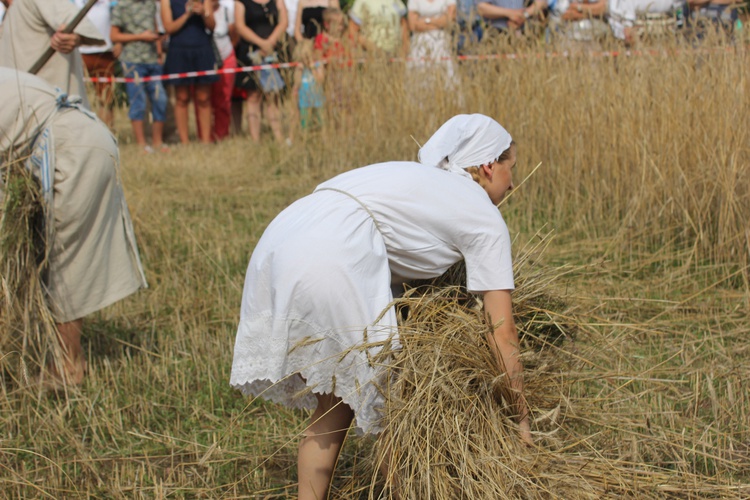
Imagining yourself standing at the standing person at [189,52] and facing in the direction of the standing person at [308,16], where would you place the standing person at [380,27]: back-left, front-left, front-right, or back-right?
front-right

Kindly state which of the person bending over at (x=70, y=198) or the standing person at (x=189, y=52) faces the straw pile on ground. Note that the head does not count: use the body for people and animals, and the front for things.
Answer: the standing person at (x=189, y=52)

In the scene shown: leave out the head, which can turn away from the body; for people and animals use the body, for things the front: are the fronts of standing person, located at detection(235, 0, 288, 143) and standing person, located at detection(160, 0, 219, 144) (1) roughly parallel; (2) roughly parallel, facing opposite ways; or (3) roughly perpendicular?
roughly parallel

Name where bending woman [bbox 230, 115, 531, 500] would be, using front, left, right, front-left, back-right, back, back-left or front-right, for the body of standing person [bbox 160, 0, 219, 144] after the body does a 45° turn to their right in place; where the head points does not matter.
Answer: front-left

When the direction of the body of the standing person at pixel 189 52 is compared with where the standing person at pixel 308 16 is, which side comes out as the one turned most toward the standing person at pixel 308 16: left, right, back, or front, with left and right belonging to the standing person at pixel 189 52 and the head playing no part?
left

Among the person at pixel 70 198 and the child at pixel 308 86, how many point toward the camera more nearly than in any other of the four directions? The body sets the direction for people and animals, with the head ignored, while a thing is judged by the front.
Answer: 1

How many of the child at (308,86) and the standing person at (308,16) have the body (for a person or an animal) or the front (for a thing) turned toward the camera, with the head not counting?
2

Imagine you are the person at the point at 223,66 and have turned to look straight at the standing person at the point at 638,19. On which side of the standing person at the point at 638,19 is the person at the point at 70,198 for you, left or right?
right

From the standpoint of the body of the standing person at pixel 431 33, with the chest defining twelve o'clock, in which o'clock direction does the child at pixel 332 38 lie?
The child is roughly at 4 o'clock from the standing person.

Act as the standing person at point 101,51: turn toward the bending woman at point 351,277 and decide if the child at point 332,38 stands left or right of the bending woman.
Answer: left

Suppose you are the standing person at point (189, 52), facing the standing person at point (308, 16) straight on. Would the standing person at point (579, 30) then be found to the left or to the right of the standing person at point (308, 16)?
right

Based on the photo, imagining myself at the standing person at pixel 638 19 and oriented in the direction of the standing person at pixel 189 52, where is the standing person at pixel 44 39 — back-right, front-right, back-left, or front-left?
front-left

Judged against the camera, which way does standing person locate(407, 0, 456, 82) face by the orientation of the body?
toward the camera

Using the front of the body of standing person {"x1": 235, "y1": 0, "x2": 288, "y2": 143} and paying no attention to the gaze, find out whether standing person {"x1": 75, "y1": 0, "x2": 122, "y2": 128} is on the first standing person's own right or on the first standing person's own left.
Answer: on the first standing person's own right

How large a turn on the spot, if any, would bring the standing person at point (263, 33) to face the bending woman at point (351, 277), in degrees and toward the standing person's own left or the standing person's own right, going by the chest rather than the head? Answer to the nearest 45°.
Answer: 0° — they already face them

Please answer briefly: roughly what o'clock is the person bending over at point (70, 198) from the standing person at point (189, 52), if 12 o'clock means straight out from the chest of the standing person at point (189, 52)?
the person bending over at point (70, 198) is roughly at 12 o'clock from the standing person at point (189, 52).

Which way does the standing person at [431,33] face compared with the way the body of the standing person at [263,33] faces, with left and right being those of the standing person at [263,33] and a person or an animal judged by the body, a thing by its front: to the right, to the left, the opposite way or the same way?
the same way

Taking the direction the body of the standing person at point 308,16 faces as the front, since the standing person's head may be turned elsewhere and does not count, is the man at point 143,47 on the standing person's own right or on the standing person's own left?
on the standing person's own right

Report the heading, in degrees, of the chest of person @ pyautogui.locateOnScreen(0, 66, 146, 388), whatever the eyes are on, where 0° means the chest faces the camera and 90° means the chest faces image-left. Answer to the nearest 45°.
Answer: approximately 90°
